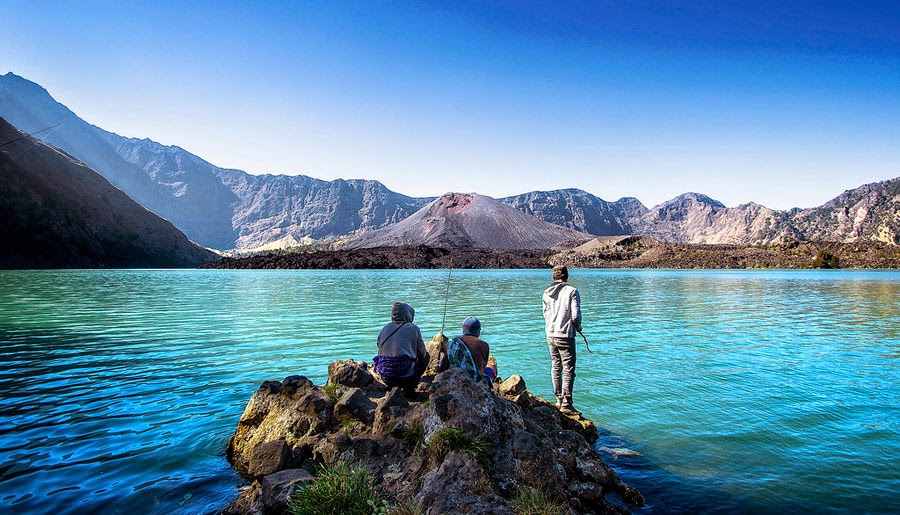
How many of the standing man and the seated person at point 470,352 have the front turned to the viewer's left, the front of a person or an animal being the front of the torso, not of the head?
0

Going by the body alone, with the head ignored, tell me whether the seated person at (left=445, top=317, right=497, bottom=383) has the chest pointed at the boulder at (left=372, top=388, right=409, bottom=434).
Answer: no

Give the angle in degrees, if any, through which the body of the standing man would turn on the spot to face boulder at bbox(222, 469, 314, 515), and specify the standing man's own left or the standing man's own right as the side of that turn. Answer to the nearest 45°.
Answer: approximately 180°

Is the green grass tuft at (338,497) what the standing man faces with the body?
no

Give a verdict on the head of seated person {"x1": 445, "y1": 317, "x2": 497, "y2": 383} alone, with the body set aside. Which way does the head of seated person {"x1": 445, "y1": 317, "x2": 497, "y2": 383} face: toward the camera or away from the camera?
away from the camera

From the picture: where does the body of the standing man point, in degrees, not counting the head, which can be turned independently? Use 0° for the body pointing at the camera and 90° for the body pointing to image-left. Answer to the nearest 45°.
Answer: approximately 225°

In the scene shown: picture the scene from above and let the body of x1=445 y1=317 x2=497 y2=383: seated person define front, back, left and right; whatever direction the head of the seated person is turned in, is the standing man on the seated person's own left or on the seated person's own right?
on the seated person's own right

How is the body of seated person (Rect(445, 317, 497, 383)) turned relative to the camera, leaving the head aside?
away from the camera

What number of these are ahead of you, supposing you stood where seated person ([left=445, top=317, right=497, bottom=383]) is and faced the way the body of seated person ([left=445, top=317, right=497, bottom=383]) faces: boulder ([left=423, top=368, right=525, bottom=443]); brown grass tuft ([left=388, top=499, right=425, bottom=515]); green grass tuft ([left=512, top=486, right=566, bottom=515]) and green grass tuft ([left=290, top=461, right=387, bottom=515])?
0

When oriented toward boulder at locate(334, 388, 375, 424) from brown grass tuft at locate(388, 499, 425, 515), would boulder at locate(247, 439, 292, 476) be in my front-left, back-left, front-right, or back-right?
front-left

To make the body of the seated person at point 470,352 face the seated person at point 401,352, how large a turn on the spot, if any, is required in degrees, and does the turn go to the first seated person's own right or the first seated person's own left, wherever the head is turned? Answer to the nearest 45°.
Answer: approximately 90° to the first seated person's own left

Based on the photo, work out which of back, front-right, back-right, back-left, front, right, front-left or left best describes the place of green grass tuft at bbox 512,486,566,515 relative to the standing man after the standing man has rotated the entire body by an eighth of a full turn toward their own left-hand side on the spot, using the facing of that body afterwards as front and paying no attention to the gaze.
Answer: back

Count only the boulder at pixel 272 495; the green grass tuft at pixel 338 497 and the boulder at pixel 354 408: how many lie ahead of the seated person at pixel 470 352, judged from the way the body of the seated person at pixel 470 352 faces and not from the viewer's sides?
0

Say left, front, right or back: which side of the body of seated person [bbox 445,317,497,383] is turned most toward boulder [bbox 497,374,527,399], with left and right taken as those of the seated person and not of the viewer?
right

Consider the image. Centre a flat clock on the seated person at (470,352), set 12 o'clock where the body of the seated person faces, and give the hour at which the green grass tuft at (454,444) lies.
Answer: The green grass tuft is roughly at 6 o'clock from the seated person.
